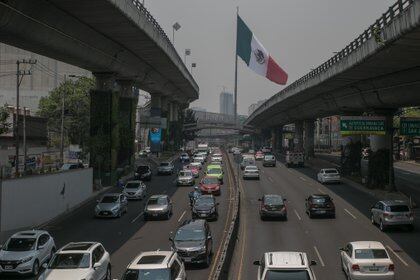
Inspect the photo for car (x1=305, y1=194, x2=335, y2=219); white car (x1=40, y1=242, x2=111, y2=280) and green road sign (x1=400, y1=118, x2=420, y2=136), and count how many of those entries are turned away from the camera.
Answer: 1

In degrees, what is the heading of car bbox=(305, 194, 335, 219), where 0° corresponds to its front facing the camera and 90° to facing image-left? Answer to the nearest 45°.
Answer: approximately 180°

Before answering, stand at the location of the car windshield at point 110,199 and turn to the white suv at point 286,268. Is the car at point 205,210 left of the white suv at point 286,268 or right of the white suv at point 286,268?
left

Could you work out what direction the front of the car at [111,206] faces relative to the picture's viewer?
facing the viewer and to the left of the viewer

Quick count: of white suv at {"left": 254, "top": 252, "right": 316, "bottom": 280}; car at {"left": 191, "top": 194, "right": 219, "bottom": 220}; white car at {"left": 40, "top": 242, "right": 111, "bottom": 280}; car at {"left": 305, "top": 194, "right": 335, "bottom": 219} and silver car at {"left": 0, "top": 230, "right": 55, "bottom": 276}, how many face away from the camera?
2

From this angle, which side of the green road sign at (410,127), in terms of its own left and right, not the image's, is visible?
front

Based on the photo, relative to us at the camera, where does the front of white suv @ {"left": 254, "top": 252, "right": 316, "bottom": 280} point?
facing away from the viewer

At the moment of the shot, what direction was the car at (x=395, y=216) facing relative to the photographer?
facing away from the viewer and to the left of the viewer

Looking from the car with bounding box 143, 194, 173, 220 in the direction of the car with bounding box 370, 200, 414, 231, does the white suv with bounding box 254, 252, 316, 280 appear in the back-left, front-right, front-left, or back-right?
front-right

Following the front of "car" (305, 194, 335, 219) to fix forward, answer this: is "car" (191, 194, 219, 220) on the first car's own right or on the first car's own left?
on the first car's own left

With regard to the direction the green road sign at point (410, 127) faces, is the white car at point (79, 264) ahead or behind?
ahead

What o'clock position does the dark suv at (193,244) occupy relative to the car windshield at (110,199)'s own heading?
The dark suv is roughly at 10 o'clock from the car windshield.

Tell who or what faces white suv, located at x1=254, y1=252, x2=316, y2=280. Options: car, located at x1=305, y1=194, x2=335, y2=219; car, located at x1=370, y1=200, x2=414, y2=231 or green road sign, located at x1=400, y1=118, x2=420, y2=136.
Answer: the green road sign

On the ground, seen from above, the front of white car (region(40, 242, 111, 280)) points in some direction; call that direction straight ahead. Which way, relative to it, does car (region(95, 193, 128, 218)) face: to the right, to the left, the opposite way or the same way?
the same way
